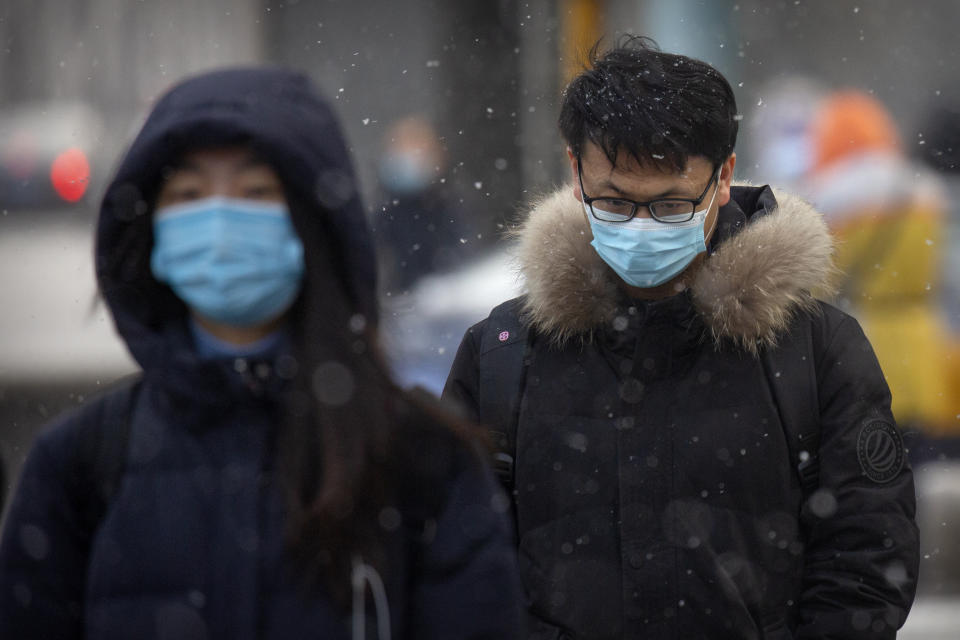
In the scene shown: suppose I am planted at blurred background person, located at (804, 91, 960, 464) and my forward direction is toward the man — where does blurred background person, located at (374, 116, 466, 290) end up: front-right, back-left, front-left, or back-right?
back-right

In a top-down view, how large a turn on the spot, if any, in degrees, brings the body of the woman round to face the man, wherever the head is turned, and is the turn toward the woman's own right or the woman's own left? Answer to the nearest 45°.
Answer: approximately 135° to the woman's own left

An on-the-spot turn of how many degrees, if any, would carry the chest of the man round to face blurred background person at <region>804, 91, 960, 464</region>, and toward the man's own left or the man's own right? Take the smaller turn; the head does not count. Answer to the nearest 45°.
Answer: approximately 180°

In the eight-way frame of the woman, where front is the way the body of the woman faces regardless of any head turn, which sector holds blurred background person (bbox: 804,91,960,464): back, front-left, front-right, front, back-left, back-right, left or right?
back-left

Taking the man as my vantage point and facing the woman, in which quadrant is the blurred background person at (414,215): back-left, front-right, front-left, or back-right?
back-right

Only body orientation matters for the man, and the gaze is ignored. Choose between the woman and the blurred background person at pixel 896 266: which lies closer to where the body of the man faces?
the woman

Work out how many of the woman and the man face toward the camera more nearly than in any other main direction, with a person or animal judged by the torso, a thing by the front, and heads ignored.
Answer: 2

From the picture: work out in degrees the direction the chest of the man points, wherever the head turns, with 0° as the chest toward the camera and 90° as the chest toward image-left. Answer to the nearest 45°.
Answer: approximately 0°

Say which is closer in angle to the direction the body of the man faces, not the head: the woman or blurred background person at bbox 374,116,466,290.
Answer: the woman

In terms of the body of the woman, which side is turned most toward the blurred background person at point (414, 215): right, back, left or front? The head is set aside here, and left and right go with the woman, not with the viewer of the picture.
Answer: back

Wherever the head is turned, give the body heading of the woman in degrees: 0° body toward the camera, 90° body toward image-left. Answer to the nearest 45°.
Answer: approximately 0°

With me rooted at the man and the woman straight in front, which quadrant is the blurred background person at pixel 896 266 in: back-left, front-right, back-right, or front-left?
back-right
